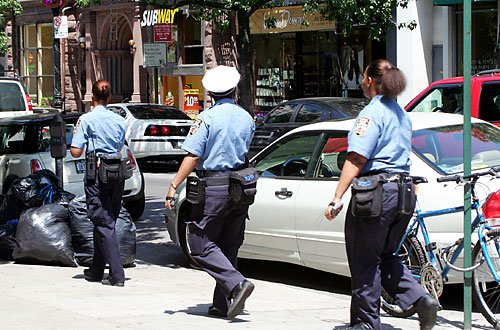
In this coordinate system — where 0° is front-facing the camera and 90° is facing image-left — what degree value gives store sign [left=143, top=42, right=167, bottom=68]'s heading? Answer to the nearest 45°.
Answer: approximately 0°

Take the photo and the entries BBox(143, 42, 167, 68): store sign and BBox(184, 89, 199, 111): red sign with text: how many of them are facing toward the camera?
2

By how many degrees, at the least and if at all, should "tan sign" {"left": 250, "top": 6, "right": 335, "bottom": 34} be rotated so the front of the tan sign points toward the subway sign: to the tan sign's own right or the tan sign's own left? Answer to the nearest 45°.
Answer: approximately 135° to the tan sign's own right

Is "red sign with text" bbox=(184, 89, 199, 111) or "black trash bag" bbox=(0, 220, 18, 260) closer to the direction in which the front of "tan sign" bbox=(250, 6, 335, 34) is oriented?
the black trash bag

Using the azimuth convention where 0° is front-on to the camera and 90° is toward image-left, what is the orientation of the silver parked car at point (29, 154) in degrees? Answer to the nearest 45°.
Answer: approximately 135°

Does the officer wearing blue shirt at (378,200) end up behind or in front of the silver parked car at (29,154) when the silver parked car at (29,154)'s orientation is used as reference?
behind

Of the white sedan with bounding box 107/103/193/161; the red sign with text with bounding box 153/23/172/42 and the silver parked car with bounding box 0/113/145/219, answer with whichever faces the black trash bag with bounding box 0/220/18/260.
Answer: the red sign with text
